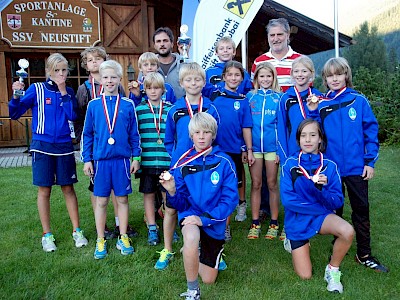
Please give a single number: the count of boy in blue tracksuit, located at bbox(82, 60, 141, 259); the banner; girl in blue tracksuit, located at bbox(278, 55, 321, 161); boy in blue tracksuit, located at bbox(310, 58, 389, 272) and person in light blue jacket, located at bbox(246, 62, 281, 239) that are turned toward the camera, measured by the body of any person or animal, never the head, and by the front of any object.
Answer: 5

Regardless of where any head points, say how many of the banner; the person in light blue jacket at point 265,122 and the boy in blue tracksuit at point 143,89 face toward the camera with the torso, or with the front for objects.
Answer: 3

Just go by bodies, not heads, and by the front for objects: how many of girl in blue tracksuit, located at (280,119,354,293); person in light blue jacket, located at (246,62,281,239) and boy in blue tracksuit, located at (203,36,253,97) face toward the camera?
3

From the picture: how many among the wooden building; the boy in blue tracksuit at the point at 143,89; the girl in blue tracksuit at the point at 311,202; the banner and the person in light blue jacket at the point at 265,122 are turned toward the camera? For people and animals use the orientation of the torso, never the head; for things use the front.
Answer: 5

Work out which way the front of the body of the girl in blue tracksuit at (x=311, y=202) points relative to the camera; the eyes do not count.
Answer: toward the camera

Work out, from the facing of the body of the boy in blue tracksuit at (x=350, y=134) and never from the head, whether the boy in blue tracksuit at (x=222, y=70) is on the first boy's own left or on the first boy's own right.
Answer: on the first boy's own right

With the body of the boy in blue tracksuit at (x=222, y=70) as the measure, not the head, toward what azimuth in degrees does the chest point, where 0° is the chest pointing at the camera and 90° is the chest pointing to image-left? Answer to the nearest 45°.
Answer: approximately 0°

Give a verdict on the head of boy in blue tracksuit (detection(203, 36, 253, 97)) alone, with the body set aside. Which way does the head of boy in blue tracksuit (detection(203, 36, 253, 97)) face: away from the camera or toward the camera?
toward the camera

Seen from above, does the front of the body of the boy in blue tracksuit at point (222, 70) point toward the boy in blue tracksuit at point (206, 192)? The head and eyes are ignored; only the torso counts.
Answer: yes

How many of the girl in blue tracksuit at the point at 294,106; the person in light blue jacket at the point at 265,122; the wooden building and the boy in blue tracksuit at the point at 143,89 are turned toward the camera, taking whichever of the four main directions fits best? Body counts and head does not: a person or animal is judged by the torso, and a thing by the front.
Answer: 4

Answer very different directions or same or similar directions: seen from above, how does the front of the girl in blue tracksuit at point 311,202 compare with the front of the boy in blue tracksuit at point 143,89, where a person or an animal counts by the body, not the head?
same or similar directions
